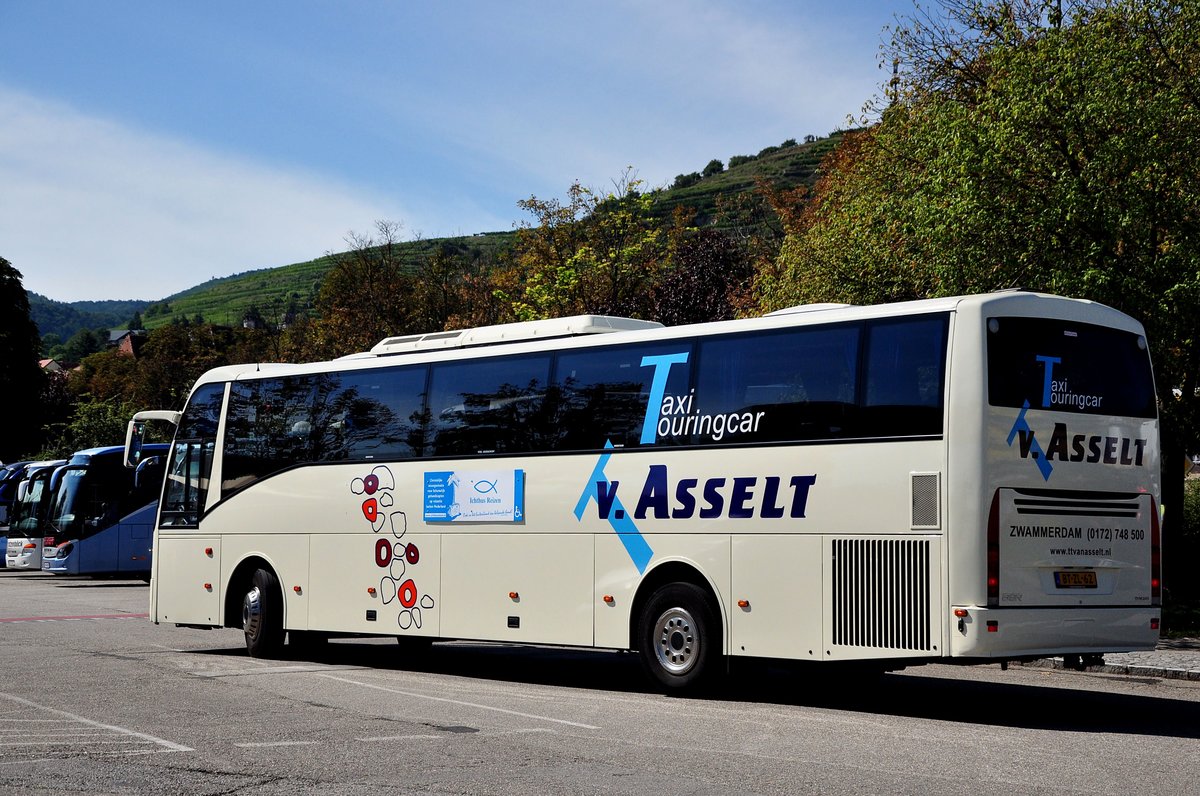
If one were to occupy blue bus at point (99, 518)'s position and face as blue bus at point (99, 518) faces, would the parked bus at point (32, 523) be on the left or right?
on its right

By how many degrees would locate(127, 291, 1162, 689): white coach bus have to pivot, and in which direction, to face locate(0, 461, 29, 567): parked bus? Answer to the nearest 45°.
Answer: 0° — it already faces it

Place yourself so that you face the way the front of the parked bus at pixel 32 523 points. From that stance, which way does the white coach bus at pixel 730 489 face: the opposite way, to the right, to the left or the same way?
to the right

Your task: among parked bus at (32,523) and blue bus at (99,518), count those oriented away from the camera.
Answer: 0

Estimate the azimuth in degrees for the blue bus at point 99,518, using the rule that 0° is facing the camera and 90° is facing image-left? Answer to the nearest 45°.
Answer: approximately 45°

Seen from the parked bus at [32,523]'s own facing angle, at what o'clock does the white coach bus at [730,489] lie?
The white coach bus is roughly at 10 o'clock from the parked bus.

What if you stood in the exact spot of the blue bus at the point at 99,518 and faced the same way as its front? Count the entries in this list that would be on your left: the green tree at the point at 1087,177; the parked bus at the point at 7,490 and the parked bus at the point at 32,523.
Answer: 1

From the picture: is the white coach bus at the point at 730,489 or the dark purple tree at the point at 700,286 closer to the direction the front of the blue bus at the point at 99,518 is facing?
the white coach bus

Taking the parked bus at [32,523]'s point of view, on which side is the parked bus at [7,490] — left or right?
on its right

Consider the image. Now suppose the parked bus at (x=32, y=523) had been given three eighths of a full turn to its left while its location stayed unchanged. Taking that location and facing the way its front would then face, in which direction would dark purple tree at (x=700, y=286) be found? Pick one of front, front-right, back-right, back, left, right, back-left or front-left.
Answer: front

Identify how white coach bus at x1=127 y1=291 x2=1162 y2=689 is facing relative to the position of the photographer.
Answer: facing away from the viewer and to the left of the viewer

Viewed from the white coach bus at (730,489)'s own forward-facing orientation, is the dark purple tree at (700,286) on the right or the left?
on its right

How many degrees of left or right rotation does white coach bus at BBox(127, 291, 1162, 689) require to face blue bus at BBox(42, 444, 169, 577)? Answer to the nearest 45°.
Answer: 0° — it already faces it

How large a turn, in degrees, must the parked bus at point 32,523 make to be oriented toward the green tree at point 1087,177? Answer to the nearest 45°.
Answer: approximately 90° to its left
